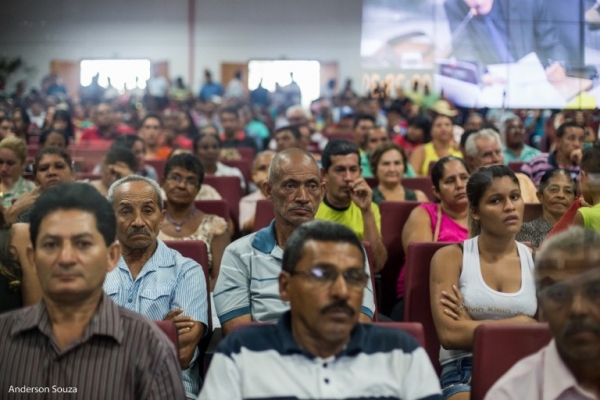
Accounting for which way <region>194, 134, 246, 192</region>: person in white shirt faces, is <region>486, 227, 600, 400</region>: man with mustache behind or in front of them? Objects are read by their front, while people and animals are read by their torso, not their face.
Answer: in front

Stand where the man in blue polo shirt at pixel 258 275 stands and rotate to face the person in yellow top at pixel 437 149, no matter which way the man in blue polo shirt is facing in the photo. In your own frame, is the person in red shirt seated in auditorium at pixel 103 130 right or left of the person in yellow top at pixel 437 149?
left

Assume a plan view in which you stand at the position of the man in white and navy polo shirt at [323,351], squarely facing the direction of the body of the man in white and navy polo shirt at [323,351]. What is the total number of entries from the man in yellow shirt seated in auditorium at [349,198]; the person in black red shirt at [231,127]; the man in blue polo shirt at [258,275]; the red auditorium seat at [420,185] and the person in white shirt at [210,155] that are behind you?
5

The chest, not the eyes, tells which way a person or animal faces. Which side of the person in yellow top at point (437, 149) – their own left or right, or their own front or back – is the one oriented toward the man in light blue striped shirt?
front

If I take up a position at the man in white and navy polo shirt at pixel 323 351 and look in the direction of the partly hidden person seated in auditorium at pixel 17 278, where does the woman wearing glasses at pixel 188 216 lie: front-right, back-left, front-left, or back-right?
front-right

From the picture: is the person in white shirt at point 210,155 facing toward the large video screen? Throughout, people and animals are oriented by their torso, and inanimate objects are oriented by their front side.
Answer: no

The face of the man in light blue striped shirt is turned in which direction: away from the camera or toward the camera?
toward the camera

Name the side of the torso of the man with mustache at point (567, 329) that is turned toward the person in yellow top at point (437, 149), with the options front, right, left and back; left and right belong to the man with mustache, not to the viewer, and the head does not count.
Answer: back

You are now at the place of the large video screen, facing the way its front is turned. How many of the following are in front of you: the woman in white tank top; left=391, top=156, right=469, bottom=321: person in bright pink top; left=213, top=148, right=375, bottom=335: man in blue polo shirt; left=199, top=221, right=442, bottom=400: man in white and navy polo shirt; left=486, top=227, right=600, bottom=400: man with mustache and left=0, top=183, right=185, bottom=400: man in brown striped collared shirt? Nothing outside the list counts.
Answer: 6

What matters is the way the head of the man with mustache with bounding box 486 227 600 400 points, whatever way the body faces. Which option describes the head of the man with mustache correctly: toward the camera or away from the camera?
toward the camera

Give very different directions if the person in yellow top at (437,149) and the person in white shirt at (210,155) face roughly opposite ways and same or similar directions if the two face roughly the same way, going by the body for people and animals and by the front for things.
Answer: same or similar directions

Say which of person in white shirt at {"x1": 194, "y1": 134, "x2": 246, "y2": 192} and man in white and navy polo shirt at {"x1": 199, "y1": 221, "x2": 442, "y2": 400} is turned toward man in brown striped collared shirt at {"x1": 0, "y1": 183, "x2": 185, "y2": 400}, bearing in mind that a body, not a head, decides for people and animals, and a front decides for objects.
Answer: the person in white shirt

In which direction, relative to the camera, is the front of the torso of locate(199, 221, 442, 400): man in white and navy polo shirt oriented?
toward the camera

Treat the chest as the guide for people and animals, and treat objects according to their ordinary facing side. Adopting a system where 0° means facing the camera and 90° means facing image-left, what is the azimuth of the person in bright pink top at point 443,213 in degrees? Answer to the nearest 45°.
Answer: approximately 315°

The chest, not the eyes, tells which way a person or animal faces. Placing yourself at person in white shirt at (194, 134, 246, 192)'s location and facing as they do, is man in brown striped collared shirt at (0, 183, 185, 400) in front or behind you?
in front

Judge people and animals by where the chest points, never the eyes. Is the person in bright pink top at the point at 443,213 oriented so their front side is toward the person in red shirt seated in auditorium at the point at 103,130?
no

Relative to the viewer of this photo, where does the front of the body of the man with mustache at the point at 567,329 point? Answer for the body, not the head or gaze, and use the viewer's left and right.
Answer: facing the viewer

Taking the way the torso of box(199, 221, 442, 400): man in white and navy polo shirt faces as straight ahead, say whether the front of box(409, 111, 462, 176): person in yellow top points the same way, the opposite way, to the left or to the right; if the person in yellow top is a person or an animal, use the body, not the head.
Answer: the same way

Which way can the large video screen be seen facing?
toward the camera

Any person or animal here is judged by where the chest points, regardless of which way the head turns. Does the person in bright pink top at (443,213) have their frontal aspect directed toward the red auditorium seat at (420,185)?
no

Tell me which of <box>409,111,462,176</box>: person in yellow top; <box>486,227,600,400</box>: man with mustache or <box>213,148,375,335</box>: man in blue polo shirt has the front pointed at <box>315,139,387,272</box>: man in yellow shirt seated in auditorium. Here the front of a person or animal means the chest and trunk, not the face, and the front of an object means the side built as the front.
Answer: <box>409,111,462,176</box>: person in yellow top

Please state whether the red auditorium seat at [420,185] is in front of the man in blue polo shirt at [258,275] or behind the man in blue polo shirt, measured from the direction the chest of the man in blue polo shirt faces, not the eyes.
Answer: behind

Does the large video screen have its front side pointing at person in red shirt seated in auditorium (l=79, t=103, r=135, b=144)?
no

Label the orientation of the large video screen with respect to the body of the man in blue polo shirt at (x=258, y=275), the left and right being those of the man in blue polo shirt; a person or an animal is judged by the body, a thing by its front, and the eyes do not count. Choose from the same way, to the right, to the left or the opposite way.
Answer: the same way
